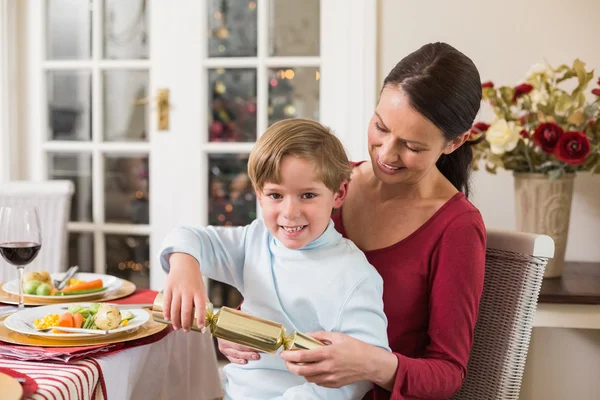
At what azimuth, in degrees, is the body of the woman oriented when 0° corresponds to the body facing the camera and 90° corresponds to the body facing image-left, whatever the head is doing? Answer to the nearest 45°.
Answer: approximately 45°

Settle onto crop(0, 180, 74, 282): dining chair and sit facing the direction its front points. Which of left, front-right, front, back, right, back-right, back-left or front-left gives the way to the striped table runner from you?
front

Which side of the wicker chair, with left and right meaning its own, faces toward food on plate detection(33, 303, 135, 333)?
front

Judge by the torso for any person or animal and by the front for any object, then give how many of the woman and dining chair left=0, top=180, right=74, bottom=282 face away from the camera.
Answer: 0

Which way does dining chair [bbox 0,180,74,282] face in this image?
toward the camera

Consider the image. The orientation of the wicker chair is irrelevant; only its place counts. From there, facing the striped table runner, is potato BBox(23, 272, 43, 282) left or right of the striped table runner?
right

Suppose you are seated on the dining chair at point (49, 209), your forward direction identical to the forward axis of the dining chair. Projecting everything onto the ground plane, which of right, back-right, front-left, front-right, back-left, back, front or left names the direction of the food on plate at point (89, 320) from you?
front

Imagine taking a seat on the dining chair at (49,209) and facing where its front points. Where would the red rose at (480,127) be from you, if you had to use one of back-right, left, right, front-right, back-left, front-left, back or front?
front-left

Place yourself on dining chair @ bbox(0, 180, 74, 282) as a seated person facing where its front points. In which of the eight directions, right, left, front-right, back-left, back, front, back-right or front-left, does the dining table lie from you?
front

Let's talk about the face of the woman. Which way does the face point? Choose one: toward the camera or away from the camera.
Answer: toward the camera

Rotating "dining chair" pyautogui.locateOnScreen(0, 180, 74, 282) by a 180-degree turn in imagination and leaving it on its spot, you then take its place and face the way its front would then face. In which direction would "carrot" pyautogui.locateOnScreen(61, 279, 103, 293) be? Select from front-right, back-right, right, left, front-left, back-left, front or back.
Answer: back

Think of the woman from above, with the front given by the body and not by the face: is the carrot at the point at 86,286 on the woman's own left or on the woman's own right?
on the woman's own right

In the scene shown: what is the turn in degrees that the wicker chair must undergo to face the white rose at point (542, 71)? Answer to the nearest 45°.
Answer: approximately 135° to its right

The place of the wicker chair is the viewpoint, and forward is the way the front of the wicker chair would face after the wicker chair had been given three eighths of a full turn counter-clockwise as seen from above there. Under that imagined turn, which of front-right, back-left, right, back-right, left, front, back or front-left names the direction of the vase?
left

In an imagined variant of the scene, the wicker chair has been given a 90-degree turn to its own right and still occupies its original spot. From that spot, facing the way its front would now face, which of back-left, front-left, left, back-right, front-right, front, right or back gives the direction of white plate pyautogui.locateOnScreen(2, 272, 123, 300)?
front-left

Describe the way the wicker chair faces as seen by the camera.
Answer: facing the viewer and to the left of the viewer

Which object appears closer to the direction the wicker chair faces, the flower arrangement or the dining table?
the dining table
